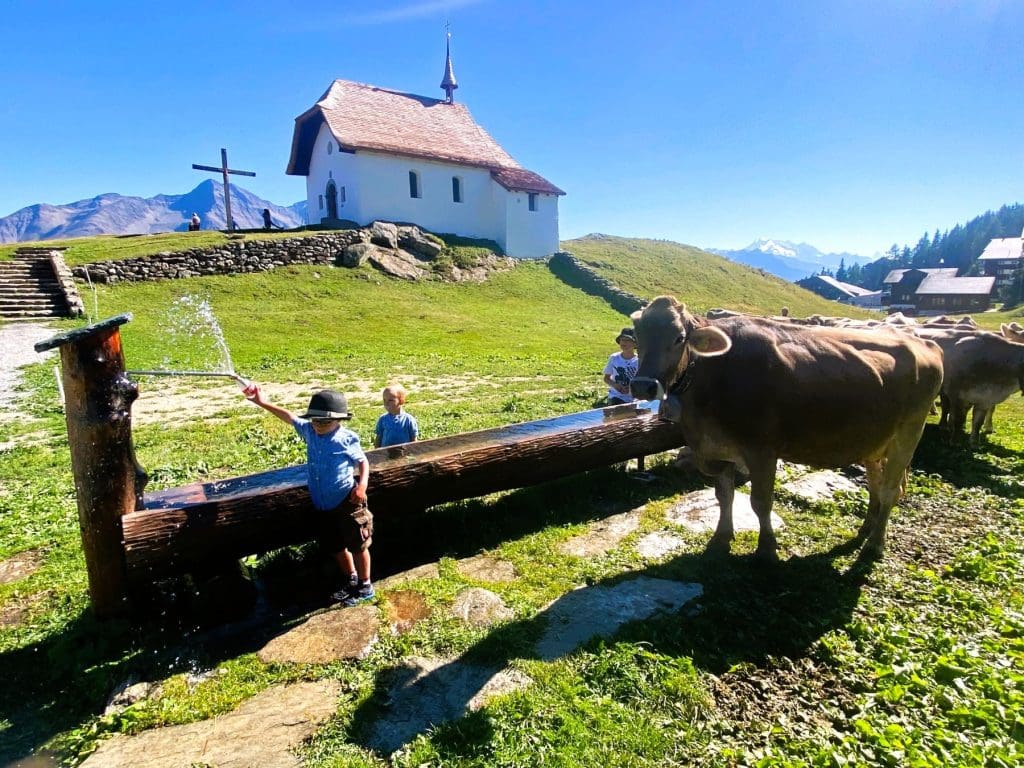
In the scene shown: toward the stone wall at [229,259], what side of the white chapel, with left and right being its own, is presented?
front

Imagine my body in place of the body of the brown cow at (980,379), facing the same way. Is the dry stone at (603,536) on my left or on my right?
on my right

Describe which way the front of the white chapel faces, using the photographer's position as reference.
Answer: facing the viewer and to the left of the viewer

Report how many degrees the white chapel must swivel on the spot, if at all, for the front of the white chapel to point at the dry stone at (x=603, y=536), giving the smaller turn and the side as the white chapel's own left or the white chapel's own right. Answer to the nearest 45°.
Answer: approximately 45° to the white chapel's own left

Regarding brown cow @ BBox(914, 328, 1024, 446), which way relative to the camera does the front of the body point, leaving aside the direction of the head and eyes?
to the viewer's right

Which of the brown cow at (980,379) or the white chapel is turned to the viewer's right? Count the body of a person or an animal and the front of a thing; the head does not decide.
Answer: the brown cow

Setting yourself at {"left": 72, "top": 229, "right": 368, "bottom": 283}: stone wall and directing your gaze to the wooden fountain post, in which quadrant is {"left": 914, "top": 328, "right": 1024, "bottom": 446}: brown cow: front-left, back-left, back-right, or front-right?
front-left

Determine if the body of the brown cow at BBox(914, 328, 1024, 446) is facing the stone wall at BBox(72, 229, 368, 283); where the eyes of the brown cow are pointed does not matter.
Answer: no

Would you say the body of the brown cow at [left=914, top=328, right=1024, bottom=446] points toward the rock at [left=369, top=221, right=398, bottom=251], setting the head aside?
no

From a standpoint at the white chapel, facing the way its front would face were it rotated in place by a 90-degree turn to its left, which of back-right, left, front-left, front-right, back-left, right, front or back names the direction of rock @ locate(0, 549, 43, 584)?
front-right

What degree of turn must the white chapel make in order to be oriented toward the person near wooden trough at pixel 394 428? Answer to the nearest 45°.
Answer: approximately 45° to its left

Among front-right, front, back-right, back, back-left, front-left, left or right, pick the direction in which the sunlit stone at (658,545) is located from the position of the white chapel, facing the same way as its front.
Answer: front-left

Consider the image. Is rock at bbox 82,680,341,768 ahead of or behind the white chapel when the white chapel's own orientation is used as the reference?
ahead

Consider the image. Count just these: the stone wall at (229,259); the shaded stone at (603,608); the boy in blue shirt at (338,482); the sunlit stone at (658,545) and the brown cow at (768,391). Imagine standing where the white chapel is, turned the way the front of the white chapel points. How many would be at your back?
0

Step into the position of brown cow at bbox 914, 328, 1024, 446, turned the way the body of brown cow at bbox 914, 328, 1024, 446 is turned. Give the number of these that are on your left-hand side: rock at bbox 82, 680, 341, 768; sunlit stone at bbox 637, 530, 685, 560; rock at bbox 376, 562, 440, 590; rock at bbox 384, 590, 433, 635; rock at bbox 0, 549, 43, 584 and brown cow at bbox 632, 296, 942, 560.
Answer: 0
